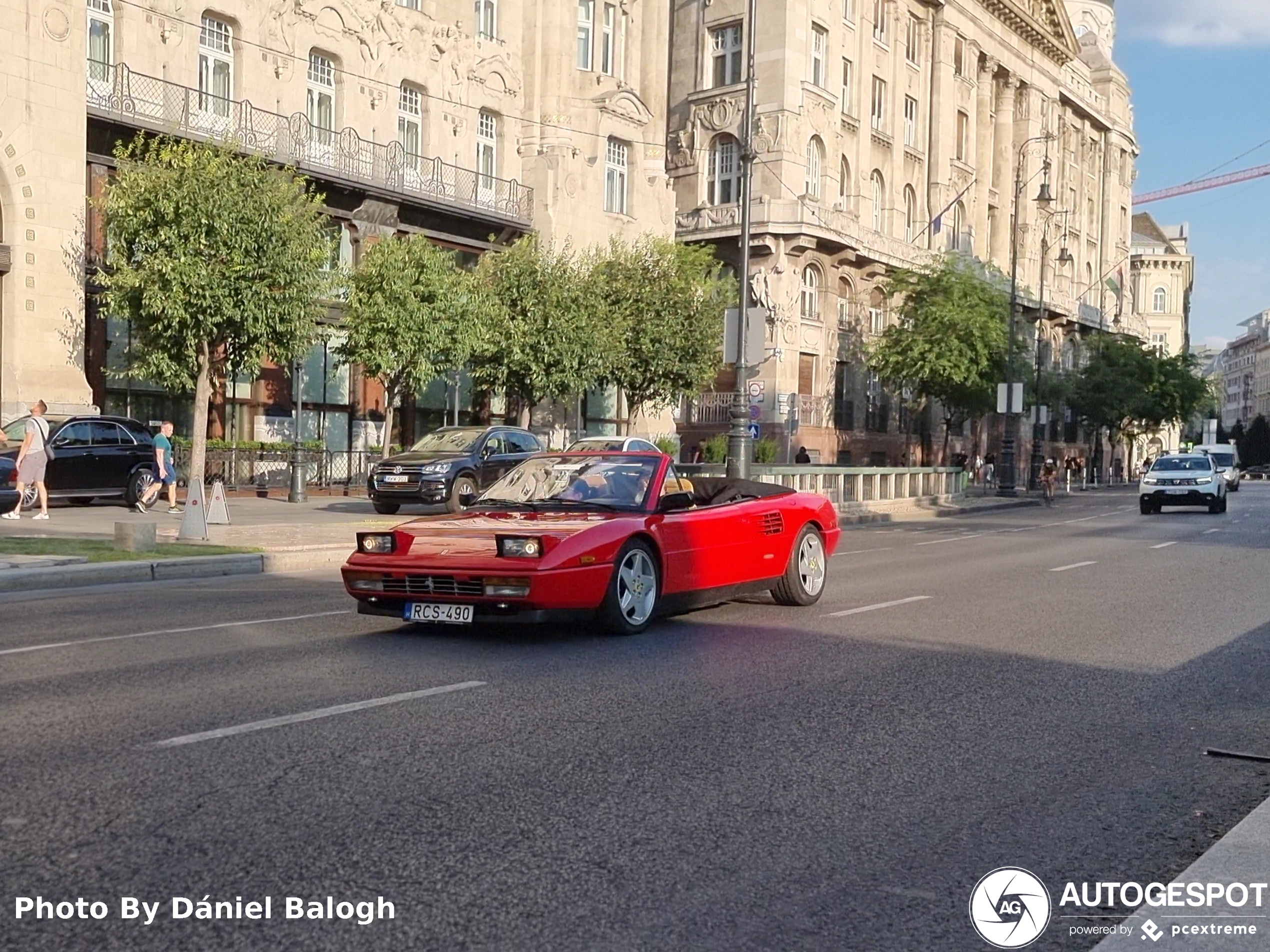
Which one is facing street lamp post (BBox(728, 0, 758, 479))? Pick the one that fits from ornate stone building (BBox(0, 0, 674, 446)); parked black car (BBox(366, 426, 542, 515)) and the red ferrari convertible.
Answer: the ornate stone building

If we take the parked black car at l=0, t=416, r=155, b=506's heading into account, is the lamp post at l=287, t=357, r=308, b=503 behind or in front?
behind

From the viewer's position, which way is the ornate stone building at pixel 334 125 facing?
facing the viewer and to the right of the viewer

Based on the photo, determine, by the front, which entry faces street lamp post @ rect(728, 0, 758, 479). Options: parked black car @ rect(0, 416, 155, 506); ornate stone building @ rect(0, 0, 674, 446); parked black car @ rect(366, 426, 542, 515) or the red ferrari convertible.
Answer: the ornate stone building

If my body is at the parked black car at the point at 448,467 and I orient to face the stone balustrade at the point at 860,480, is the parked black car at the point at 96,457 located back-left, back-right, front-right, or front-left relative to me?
back-left

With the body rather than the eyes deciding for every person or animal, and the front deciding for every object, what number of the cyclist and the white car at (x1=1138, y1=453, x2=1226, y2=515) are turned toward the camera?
2

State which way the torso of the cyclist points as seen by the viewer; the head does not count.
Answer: toward the camera

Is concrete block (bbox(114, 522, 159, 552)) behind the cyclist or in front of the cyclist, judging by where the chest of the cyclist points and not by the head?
in front

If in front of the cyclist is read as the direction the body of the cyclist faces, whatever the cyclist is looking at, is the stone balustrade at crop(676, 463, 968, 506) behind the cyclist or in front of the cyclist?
in front

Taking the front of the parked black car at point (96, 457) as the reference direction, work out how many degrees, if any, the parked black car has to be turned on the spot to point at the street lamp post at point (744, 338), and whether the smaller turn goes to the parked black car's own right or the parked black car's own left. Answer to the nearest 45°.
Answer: approximately 135° to the parked black car's own left

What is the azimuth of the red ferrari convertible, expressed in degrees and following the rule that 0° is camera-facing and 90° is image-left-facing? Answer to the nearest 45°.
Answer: approximately 45°

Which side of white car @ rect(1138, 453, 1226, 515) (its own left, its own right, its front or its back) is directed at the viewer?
front

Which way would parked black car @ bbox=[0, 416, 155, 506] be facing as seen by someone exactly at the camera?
facing the viewer and to the left of the viewer

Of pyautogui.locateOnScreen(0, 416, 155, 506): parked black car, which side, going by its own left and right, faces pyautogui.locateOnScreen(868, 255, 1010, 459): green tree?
back

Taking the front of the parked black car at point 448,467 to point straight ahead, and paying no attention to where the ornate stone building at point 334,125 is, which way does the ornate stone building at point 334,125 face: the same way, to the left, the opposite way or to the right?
to the left

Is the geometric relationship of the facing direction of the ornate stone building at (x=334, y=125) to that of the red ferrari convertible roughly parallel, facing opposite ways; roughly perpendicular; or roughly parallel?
roughly perpendicular

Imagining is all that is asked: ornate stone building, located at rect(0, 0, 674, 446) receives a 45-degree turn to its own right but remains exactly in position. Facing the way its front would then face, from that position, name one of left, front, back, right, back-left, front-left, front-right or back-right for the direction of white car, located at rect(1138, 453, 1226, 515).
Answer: left

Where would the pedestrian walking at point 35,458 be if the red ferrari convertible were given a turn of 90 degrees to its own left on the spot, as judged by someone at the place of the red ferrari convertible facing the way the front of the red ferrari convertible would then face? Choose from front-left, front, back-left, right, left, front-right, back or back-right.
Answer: back
